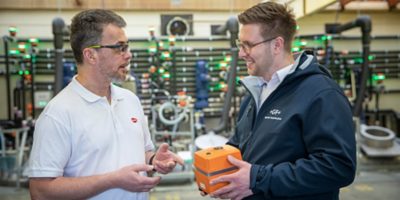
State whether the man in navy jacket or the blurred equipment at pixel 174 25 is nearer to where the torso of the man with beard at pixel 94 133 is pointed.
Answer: the man in navy jacket

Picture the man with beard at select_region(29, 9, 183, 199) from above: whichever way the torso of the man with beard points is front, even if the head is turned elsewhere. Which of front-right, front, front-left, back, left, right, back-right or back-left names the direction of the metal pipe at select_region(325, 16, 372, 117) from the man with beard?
left

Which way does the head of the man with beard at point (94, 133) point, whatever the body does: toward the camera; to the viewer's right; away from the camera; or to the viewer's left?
to the viewer's right

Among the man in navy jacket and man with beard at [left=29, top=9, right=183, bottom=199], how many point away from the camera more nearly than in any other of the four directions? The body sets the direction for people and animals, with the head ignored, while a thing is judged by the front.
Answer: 0

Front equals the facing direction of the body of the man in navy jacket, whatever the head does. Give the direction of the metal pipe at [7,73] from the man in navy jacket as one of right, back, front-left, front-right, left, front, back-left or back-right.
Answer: right

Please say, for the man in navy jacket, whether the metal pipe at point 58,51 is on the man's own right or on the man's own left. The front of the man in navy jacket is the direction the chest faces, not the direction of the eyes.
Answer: on the man's own right

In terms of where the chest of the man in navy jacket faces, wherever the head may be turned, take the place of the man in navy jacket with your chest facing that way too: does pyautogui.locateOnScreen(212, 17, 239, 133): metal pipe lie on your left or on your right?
on your right

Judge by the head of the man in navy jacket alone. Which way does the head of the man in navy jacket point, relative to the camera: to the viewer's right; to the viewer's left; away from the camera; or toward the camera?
to the viewer's left

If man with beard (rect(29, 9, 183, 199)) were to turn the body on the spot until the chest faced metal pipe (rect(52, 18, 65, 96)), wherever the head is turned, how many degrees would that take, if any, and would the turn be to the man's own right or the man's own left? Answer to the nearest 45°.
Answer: approximately 135° to the man's own left

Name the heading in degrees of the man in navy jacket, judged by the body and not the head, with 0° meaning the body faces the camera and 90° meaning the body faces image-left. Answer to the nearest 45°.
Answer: approximately 45°

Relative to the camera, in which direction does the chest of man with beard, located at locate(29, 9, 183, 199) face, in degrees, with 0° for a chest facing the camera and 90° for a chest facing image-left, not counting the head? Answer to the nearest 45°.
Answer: approximately 315°

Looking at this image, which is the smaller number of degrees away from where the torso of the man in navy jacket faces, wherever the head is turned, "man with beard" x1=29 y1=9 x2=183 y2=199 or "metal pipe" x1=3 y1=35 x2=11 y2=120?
the man with beard
